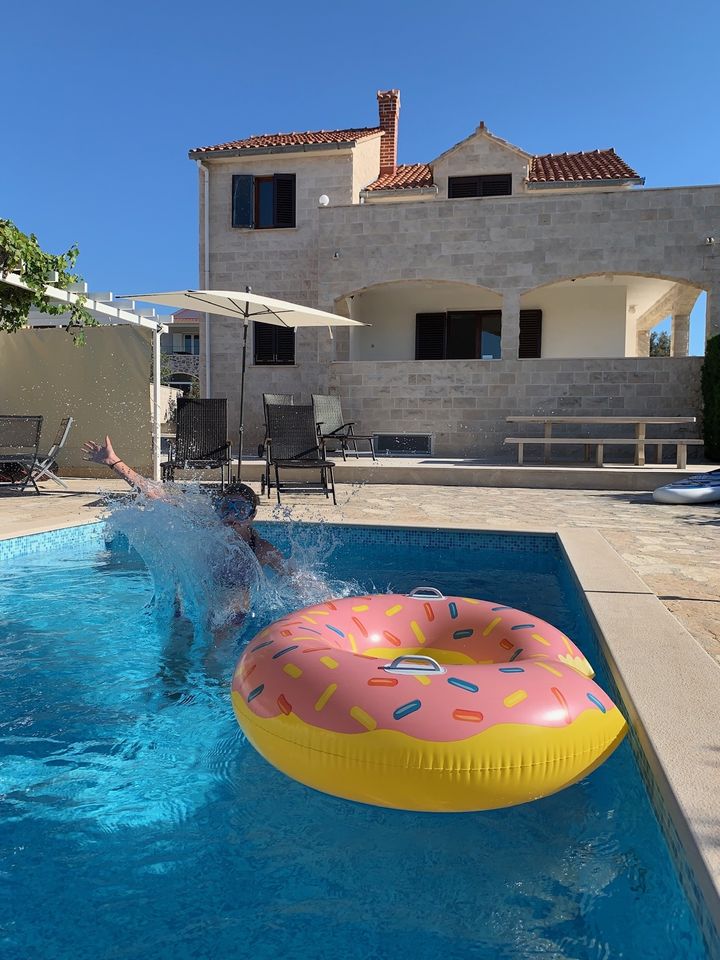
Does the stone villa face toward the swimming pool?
yes

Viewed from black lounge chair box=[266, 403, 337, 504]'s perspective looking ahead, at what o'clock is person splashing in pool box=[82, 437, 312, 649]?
The person splashing in pool is roughly at 12 o'clock from the black lounge chair.

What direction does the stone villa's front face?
toward the camera

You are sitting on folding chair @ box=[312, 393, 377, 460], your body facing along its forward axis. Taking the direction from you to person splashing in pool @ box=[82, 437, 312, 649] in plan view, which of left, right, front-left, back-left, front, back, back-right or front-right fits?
front-right

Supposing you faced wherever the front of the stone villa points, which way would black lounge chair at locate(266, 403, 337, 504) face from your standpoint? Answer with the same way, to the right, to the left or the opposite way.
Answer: the same way

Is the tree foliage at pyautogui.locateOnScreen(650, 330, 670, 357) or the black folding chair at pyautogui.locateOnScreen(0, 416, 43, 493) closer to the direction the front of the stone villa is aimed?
the black folding chair

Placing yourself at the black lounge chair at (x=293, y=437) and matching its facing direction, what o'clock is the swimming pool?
The swimming pool is roughly at 12 o'clock from the black lounge chair.

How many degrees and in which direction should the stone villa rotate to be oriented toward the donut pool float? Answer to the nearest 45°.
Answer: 0° — it already faces it

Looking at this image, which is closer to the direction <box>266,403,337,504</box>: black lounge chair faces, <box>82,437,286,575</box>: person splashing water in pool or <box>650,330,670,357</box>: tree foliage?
the person splashing water in pool

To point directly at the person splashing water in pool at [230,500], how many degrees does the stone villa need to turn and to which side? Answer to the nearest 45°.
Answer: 0° — it already faces them

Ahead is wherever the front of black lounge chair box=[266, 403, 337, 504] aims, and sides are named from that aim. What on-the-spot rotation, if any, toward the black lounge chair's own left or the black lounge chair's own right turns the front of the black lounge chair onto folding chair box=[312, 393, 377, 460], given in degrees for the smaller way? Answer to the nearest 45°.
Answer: approximately 180°

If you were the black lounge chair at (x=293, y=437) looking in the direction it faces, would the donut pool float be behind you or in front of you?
in front

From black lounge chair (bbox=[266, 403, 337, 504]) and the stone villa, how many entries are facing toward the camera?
2

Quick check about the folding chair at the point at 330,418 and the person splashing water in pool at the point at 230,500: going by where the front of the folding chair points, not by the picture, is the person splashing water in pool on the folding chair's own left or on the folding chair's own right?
on the folding chair's own right

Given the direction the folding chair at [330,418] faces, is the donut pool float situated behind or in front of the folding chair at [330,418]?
in front
